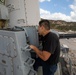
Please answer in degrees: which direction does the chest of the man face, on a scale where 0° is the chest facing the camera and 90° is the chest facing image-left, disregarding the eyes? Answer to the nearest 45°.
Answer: approximately 90°
